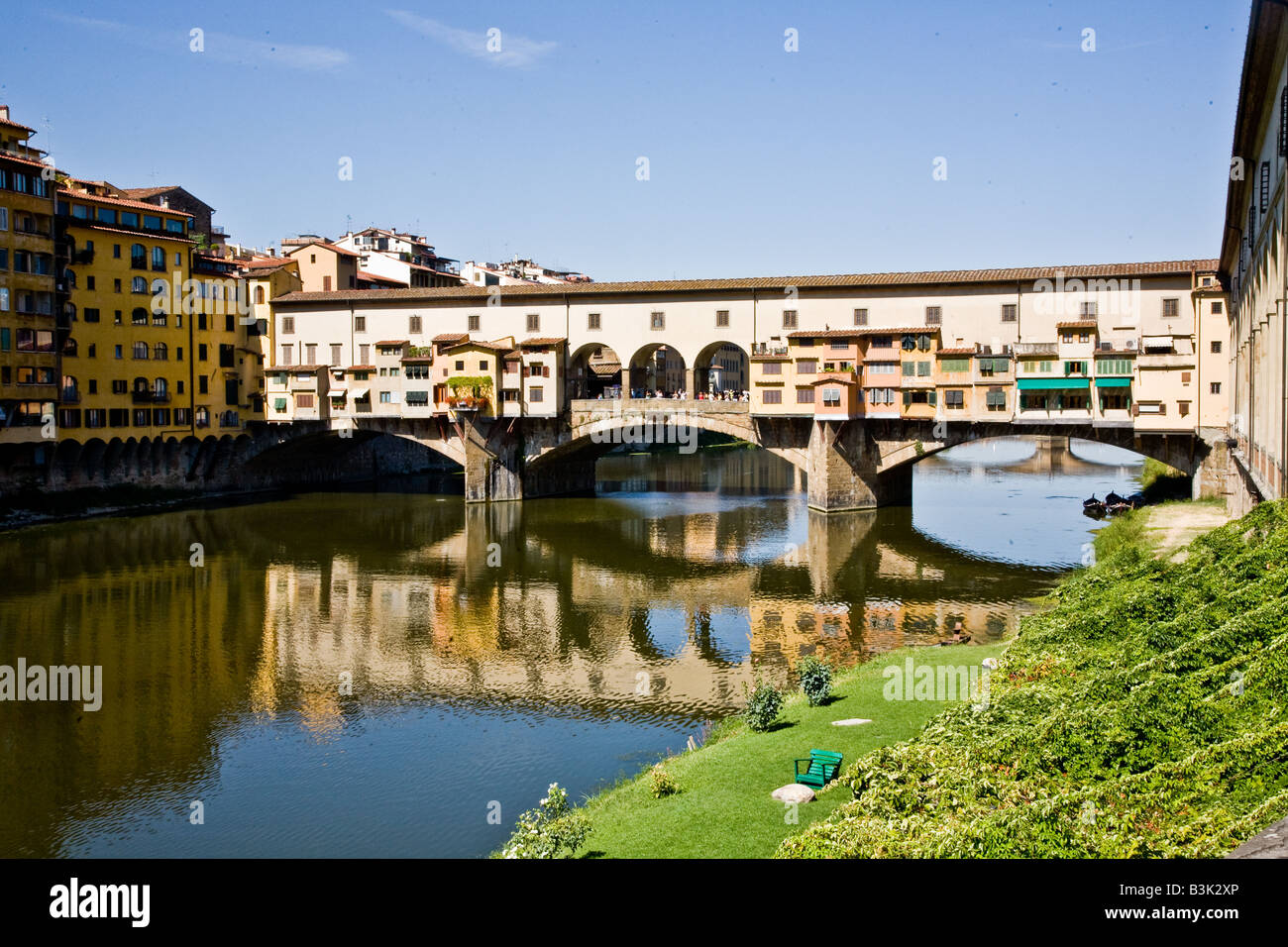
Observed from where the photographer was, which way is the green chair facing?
facing the viewer and to the left of the viewer

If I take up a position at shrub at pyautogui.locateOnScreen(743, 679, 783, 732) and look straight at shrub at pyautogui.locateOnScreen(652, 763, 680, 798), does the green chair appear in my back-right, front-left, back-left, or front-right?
front-left

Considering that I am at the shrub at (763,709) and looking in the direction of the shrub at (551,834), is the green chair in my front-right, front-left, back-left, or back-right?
front-left

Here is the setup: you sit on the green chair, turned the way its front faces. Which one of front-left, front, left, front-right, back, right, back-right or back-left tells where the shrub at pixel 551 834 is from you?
front

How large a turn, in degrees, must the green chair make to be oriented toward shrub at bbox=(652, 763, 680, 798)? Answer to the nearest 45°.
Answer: approximately 45° to its right

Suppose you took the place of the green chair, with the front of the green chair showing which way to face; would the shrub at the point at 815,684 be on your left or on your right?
on your right

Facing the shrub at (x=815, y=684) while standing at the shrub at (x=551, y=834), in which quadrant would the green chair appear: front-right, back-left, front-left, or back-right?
front-right
